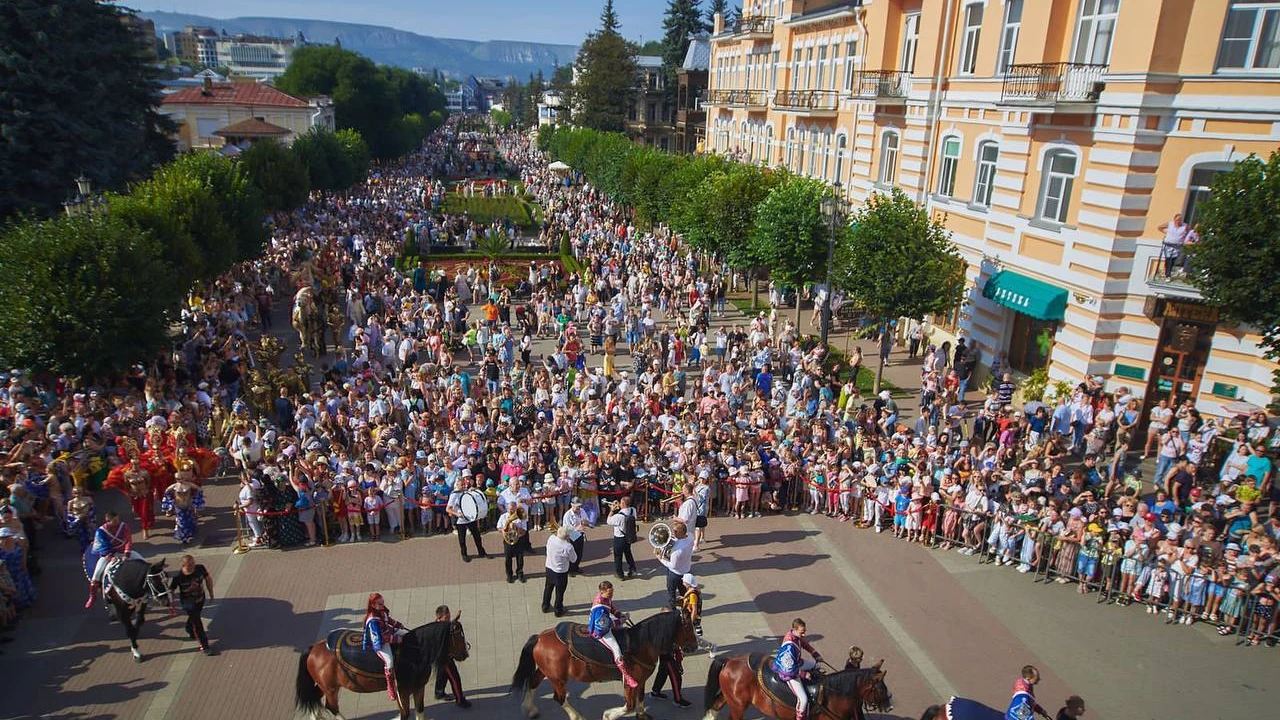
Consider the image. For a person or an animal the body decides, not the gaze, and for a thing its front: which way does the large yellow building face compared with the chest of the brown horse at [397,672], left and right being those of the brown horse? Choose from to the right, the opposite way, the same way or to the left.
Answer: the opposite way

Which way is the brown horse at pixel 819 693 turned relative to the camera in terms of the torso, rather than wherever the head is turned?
to the viewer's right

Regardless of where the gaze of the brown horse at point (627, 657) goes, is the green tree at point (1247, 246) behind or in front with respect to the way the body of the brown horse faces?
in front

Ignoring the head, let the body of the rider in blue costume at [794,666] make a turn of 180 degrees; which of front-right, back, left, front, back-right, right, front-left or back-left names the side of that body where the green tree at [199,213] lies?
front-right

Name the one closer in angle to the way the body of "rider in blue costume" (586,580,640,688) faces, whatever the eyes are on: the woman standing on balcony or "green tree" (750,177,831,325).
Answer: the woman standing on balcony

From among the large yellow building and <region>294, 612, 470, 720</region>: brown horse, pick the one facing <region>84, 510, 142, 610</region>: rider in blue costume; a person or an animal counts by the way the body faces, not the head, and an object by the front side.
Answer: the large yellow building

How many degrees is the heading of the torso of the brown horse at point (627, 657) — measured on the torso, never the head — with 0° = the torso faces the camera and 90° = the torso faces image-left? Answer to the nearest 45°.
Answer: approximately 270°

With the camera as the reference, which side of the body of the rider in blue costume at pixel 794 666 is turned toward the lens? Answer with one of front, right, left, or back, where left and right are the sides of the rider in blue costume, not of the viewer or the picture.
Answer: right

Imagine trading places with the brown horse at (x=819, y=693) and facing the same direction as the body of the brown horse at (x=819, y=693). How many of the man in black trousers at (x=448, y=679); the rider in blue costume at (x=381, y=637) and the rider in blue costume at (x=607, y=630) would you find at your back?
3

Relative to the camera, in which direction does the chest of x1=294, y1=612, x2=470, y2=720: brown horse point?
to the viewer's right

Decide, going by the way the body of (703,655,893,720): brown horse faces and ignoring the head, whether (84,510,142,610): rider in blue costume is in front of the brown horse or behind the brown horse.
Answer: behind

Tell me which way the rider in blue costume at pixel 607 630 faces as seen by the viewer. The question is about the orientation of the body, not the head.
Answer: to the viewer's right

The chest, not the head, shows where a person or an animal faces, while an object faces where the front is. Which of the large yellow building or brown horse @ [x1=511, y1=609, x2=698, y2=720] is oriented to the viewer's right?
the brown horse
